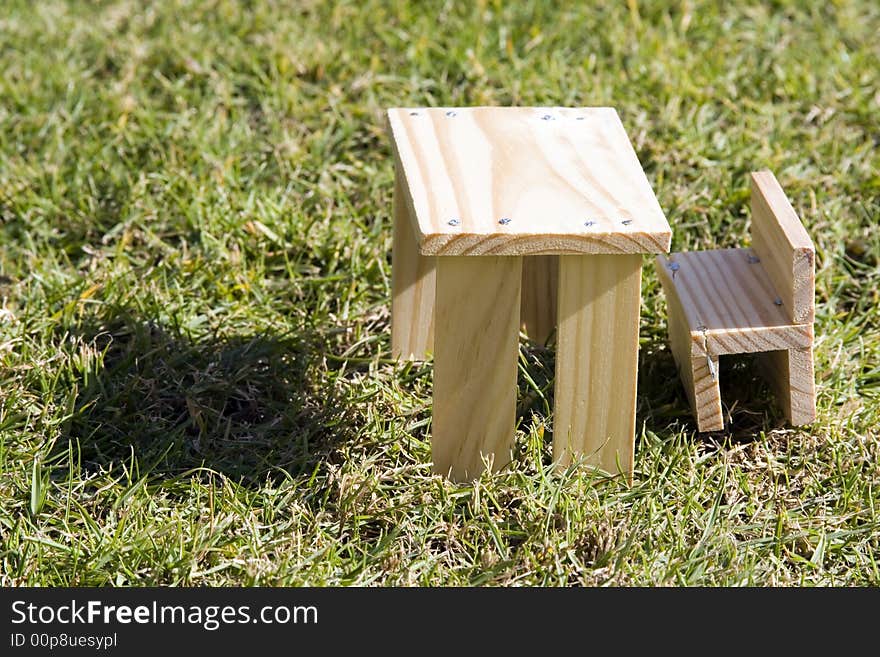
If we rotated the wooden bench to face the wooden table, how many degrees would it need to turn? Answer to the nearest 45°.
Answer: approximately 45° to its left

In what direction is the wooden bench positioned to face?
to the viewer's left
